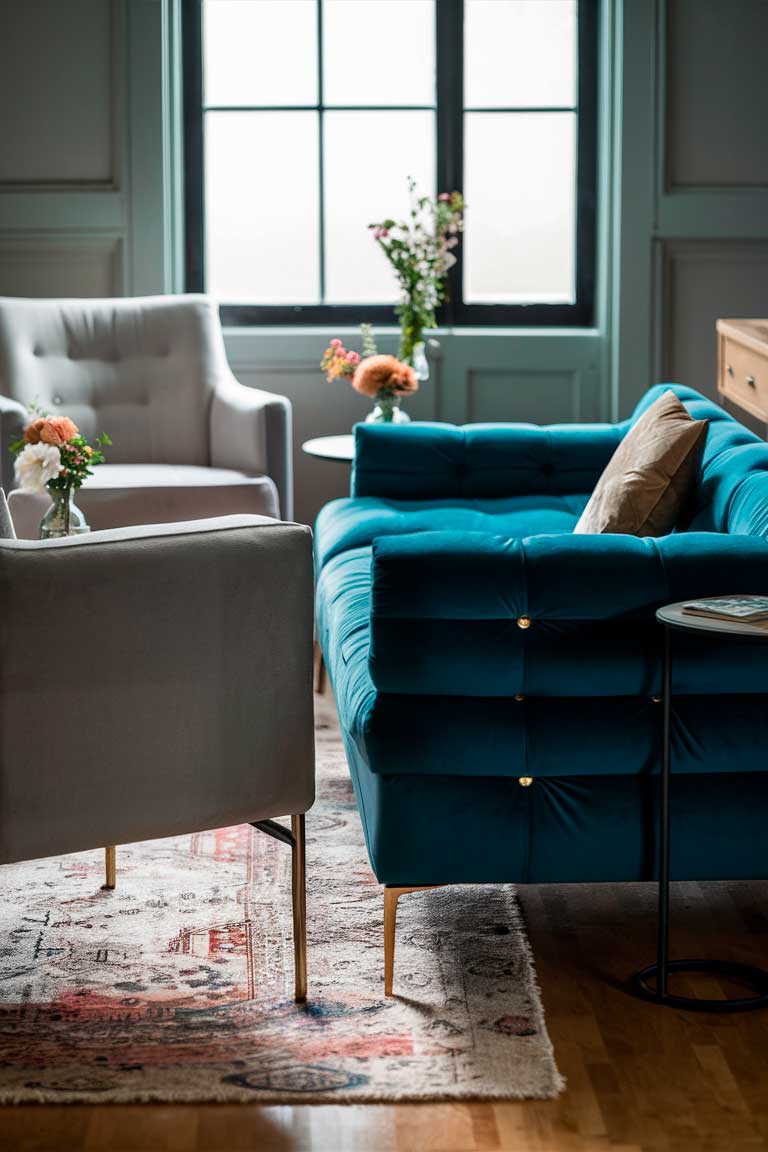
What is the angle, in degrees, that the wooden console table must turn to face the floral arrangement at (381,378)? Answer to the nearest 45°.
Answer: approximately 45° to its right

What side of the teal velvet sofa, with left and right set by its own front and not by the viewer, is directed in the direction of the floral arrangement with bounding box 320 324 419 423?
right

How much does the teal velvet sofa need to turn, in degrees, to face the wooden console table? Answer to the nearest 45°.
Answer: approximately 90° to its right

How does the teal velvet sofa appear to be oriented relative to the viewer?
to the viewer's left

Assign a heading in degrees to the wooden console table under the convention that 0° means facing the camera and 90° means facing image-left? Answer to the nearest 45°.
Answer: approximately 45°

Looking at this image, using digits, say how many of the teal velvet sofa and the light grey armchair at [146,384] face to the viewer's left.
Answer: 1

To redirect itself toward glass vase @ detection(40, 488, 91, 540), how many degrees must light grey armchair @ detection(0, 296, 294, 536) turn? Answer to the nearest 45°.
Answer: approximately 45° to its right

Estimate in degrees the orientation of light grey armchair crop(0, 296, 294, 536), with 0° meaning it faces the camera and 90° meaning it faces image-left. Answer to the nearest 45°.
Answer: approximately 315°
